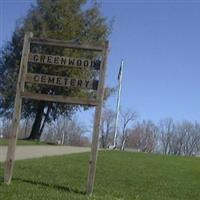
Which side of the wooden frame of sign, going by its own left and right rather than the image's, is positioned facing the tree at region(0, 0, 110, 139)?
back

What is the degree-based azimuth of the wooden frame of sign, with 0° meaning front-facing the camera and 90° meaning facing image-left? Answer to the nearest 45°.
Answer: approximately 0°
